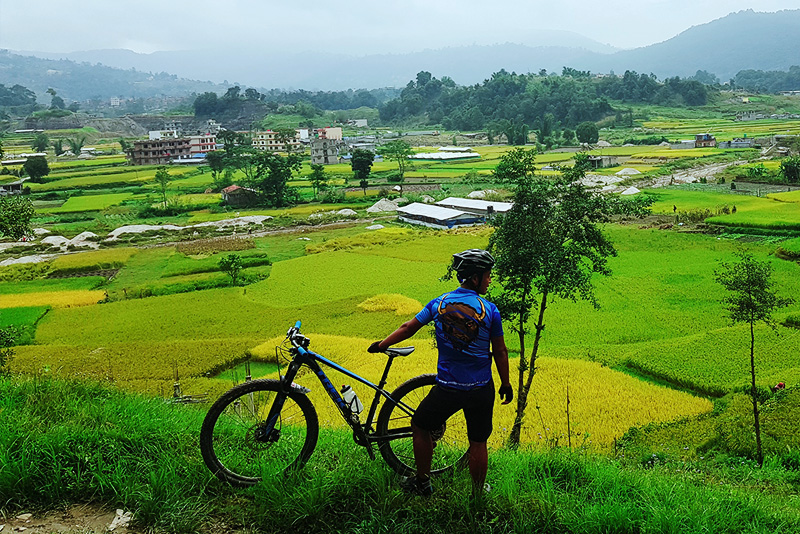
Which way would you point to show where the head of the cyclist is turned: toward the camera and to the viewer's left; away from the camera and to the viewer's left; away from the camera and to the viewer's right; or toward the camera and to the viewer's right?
away from the camera and to the viewer's right

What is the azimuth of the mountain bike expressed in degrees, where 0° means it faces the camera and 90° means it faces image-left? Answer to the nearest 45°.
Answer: approximately 90°

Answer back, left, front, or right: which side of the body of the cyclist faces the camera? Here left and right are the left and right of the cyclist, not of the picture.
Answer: back

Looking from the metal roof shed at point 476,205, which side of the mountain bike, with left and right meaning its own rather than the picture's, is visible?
right

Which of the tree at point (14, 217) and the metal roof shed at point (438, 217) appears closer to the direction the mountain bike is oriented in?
the tree

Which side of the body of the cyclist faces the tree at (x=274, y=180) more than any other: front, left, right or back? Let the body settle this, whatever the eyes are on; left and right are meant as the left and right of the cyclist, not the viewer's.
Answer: front

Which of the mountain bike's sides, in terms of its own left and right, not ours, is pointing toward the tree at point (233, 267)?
right

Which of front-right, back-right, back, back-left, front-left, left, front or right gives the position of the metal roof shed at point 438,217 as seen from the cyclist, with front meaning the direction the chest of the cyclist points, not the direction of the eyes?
front

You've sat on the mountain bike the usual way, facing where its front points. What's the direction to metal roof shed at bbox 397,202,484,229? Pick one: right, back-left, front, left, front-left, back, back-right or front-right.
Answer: right

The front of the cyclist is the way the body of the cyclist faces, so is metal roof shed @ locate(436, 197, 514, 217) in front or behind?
in front
